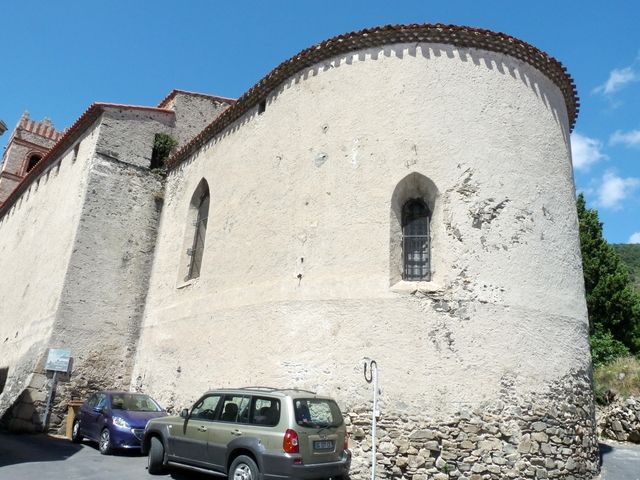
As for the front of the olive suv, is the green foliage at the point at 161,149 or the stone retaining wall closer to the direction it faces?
the green foliage

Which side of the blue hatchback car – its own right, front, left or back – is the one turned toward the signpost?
back

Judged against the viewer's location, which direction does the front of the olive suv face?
facing away from the viewer and to the left of the viewer

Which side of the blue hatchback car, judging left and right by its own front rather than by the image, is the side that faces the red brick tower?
back

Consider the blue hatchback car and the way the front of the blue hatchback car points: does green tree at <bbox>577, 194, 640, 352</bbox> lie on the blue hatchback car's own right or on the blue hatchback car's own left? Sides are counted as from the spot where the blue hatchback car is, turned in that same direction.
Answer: on the blue hatchback car's own left

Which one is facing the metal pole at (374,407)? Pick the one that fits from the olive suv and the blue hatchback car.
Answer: the blue hatchback car

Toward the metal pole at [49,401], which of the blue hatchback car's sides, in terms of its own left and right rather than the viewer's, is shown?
back

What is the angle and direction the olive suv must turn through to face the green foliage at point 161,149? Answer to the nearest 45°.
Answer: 0° — it already faces it

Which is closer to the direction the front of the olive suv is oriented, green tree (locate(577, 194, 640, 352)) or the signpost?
the signpost

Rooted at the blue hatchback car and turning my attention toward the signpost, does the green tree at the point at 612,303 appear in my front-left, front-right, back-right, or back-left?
back-right

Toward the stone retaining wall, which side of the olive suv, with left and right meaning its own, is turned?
right

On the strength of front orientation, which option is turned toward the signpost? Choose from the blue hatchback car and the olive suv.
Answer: the olive suv

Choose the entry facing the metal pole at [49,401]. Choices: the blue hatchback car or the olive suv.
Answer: the olive suv

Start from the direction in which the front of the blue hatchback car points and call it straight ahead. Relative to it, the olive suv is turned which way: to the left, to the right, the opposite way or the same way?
the opposite way

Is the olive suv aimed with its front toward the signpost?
yes

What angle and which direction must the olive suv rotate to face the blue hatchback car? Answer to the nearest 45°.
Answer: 0° — it already faces it
